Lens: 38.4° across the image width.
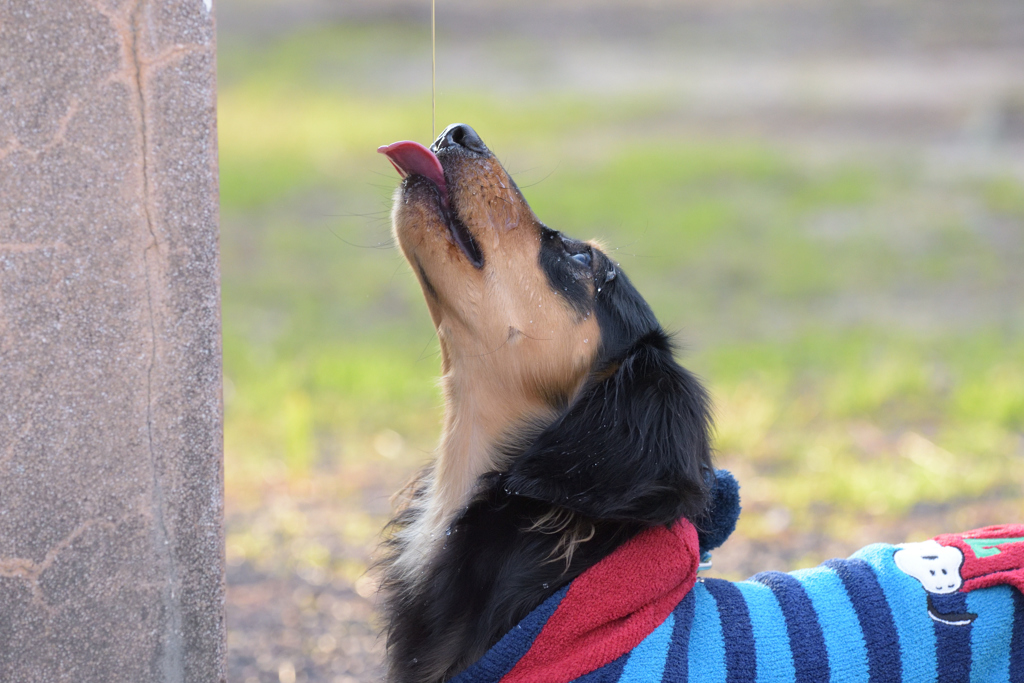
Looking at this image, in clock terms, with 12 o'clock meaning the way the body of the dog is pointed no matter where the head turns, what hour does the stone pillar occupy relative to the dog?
The stone pillar is roughly at 11 o'clock from the dog.

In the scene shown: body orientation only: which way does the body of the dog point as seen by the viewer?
to the viewer's left
